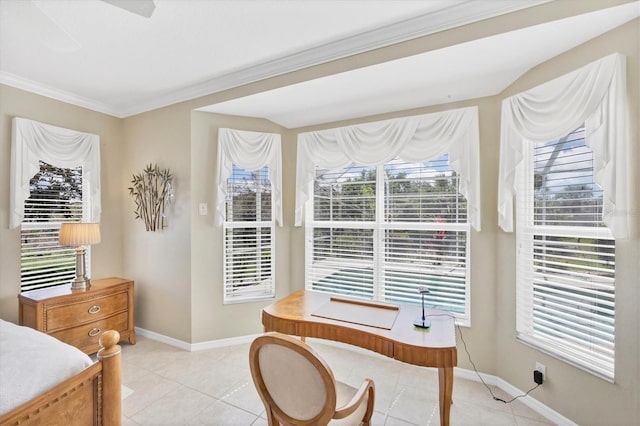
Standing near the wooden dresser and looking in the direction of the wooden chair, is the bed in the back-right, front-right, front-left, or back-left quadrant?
front-right

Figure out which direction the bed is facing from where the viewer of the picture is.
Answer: facing the viewer and to the right of the viewer

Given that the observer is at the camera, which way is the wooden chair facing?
facing away from the viewer and to the right of the viewer

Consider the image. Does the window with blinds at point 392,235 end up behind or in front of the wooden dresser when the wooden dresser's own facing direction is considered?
in front

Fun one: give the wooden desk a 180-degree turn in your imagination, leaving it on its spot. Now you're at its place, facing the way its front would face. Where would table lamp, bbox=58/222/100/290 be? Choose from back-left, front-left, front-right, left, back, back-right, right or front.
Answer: back-left

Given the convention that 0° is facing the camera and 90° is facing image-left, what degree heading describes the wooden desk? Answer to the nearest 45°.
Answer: approximately 45°

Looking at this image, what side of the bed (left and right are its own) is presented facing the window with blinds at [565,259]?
front

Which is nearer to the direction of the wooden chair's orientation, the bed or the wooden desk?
the wooden desk

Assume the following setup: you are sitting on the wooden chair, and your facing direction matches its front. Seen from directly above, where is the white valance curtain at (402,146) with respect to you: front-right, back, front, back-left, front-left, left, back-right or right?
front

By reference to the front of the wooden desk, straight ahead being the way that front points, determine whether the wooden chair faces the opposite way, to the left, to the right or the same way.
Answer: the opposite way

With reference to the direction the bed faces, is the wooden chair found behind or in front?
in front

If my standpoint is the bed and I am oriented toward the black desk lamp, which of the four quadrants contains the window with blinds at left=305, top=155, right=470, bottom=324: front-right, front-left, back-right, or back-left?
front-left

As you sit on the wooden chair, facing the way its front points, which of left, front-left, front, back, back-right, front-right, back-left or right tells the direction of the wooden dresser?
left

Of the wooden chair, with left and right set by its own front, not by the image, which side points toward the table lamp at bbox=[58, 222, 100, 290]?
left

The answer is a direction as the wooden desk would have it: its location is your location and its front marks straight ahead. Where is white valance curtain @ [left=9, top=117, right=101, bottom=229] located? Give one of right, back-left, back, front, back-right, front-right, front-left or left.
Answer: front-right
